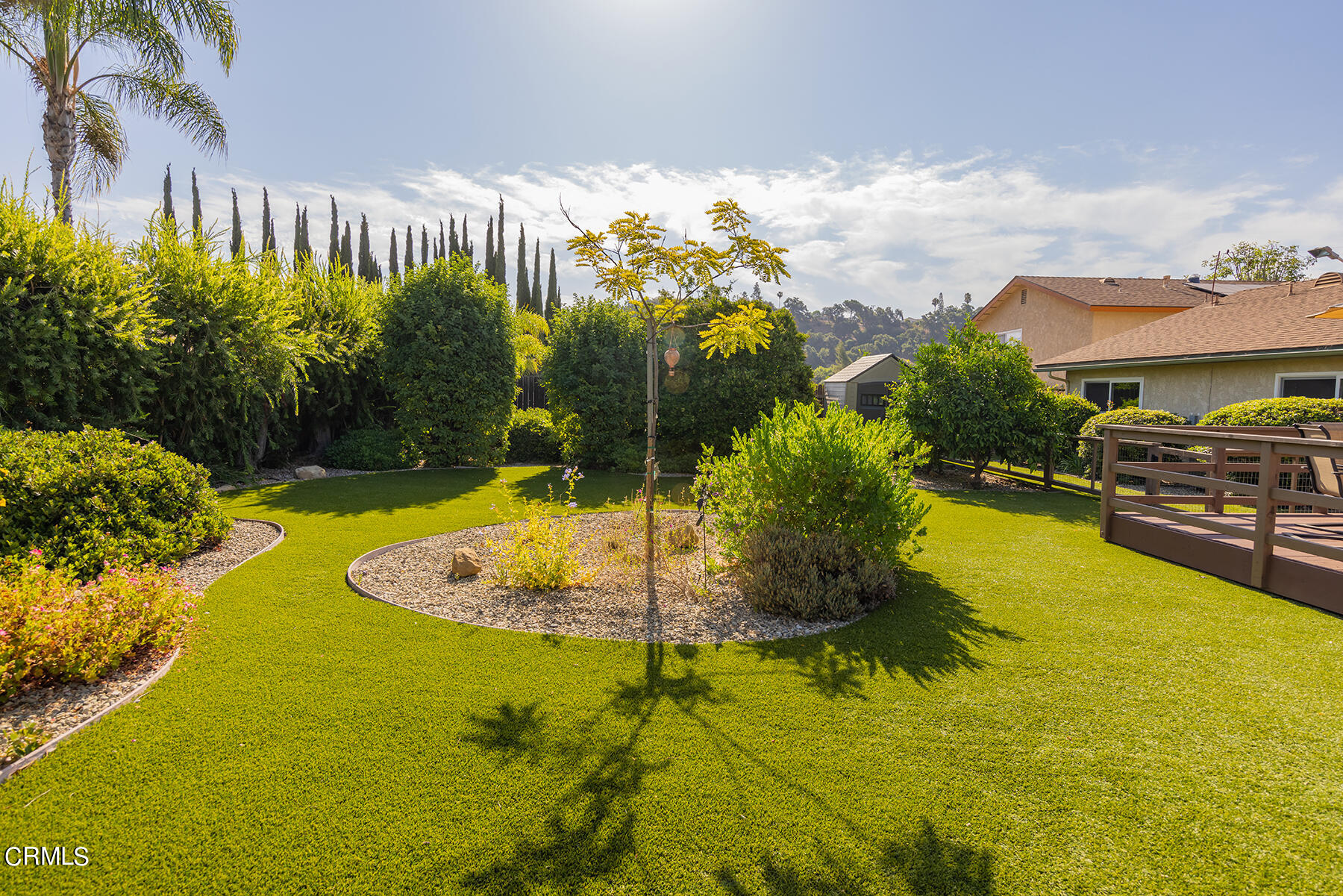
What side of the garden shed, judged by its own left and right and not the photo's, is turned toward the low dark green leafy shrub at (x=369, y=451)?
right

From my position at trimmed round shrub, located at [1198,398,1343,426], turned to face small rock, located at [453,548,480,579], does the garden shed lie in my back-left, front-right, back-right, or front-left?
back-right

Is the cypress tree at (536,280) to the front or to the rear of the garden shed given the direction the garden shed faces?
to the rear

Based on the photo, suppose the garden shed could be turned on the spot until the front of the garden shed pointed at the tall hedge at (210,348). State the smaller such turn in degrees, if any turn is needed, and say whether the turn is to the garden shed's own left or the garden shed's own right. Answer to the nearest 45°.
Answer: approximately 45° to the garden shed's own right

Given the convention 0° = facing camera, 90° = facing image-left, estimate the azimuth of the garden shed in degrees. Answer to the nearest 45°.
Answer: approximately 315°

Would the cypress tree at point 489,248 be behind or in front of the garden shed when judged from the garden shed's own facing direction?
behind

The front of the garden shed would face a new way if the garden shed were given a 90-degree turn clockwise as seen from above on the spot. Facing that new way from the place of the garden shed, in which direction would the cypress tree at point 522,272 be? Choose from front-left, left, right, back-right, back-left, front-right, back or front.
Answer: front-right

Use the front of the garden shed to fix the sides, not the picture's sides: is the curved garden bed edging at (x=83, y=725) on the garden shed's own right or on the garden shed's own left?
on the garden shed's own right

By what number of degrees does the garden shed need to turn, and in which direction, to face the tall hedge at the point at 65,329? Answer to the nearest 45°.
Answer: approximately 45° to its right

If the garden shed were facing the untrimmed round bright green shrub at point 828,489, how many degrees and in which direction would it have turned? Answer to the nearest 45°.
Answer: approximately 45° to its right

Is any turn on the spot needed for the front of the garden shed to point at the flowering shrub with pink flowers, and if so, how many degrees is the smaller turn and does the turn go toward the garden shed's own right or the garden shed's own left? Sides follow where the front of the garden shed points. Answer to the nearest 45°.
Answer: approximately 45° to the garden shed's own right
